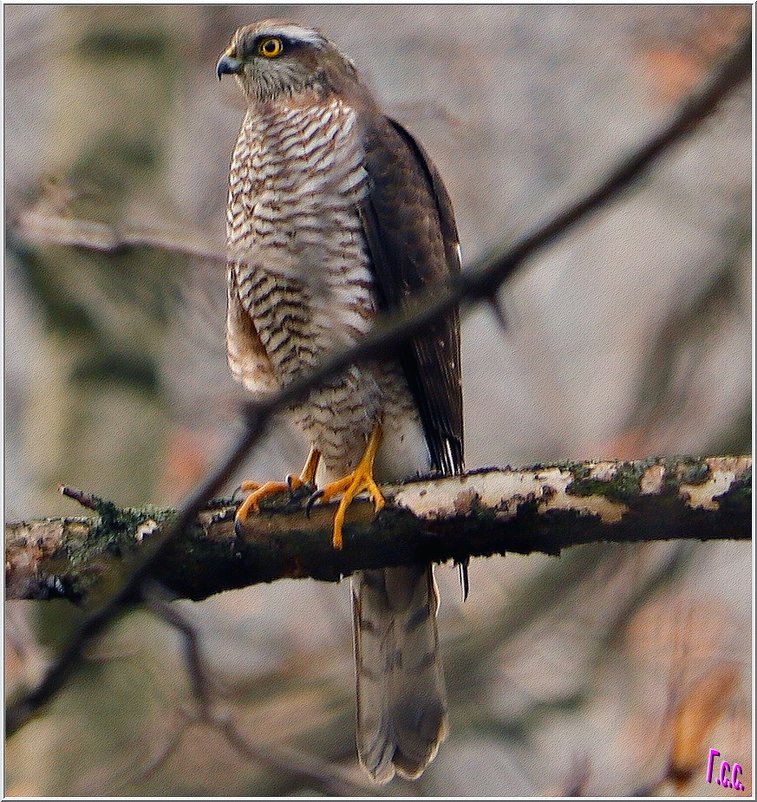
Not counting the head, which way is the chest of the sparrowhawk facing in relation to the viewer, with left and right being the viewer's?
facing the viewer and to the left of the viewer
